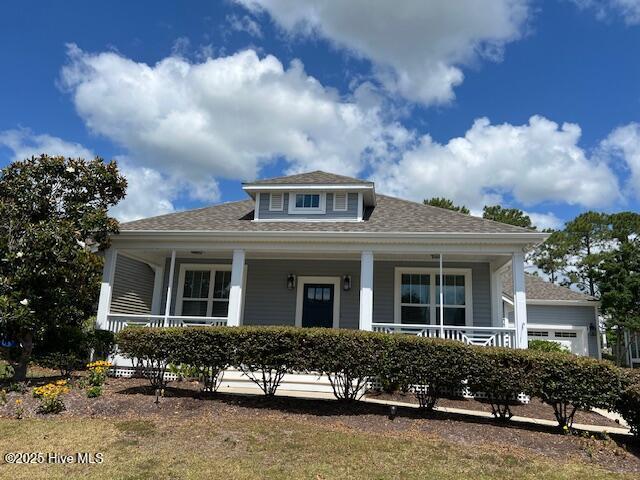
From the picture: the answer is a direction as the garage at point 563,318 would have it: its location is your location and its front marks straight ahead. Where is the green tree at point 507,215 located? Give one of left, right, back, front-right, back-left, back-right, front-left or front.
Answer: back

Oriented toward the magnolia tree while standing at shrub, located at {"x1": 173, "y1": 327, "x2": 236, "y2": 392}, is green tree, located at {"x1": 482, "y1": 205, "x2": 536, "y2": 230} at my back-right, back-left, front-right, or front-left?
back-right

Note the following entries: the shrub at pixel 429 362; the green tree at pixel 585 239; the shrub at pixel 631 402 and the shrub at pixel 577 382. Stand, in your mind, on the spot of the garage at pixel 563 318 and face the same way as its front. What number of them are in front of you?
3

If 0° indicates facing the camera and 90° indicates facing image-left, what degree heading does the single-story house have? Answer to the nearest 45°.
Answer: approximately 0°

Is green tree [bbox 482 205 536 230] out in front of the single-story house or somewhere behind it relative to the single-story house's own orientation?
behind
